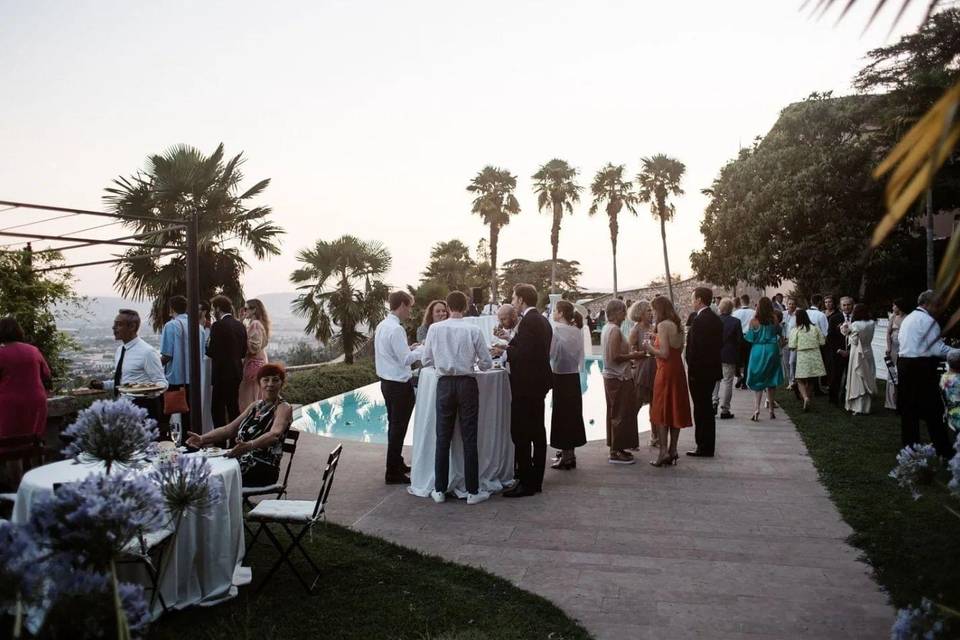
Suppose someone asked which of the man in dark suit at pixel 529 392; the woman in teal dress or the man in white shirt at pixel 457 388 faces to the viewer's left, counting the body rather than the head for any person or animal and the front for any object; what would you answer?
the man in dark suit

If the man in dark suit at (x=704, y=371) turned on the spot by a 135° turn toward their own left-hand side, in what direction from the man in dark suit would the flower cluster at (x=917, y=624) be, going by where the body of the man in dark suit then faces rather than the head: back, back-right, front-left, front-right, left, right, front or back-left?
front-right

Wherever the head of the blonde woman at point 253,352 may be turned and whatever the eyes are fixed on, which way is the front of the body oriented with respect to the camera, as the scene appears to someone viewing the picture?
to the viewer's left

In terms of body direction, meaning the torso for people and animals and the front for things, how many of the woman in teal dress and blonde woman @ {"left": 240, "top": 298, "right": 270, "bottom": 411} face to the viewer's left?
1

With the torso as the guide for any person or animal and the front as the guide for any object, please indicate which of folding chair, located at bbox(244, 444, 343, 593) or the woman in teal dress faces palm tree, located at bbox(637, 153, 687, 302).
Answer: the woman in teal dress

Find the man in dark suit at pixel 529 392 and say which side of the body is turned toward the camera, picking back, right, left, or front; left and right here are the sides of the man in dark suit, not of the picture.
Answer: left

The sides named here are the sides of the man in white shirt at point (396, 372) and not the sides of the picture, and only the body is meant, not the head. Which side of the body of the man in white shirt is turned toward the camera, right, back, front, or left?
right

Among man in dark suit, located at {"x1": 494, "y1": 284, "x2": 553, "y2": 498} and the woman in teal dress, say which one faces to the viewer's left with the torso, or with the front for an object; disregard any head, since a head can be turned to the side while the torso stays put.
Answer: the man in dark suit

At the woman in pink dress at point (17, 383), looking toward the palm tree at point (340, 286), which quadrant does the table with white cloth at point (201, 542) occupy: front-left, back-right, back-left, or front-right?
back-right

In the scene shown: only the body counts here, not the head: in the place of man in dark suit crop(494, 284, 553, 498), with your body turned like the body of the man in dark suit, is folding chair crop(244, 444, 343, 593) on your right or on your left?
on your left

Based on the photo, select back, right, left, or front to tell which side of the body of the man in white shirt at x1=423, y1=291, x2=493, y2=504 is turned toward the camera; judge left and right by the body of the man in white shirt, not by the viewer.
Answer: back

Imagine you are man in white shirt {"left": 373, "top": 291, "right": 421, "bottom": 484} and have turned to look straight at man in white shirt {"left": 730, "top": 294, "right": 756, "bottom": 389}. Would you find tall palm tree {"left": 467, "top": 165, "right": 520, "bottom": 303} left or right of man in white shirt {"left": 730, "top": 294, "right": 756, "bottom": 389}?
left

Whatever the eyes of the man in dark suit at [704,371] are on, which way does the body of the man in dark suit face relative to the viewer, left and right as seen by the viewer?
facing to the left of the viewer

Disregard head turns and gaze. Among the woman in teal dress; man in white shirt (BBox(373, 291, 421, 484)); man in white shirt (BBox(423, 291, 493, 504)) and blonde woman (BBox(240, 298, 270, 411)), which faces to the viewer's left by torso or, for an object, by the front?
the blonde woman

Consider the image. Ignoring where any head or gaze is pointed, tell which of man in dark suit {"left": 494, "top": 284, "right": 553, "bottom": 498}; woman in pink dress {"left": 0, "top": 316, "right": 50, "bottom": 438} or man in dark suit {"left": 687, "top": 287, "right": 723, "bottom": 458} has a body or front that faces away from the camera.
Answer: the woman in pink dress

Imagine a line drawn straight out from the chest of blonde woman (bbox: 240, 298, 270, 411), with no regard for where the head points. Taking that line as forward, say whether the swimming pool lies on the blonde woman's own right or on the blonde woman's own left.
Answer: on the blonde woman's own right

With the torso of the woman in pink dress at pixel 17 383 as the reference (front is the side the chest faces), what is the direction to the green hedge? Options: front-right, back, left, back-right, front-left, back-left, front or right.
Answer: front-right

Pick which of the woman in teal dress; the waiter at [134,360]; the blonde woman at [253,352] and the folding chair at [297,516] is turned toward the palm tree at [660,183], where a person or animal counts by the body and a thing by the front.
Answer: the woman in teal dress

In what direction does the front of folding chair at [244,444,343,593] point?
to the viewer's left
